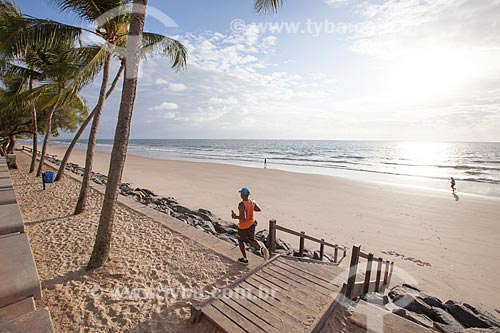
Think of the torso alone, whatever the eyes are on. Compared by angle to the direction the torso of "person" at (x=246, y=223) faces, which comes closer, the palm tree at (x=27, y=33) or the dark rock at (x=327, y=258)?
the palm tree

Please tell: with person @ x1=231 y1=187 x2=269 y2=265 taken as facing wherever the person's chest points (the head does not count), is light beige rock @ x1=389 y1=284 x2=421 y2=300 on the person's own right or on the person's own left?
on the person's own right

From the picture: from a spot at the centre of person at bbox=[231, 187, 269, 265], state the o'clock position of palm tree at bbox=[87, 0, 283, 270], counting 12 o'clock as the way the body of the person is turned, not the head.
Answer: The palm tree is roughly at 10 o'clock from the person.

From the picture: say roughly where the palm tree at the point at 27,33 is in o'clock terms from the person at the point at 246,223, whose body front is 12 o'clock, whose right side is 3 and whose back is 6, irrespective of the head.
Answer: The palm tree is roughly at 11 o'clock from the person.

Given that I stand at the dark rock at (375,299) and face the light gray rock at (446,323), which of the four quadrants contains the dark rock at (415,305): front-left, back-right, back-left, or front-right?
front-left

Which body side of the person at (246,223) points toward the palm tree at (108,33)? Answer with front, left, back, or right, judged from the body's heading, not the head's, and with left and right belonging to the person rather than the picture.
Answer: front

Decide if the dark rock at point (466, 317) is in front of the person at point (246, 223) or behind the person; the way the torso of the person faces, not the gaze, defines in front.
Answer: behind

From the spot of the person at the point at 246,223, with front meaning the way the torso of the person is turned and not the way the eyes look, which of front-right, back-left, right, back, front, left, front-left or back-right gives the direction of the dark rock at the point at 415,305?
back-right

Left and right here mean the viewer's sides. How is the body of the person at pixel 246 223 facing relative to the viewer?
facing away from the viewer and to the left of the viewer
